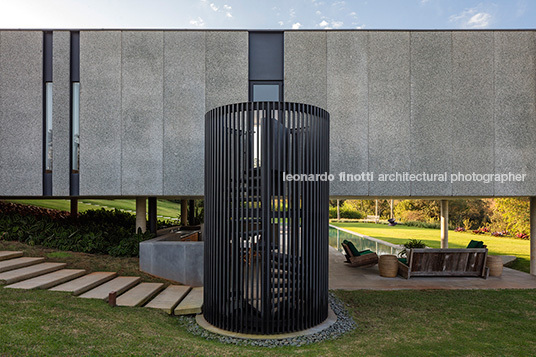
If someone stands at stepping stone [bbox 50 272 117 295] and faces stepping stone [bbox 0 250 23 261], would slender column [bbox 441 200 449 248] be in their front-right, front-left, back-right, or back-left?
back-right

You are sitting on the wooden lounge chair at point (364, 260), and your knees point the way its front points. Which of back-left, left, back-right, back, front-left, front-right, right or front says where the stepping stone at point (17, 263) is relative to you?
back-right

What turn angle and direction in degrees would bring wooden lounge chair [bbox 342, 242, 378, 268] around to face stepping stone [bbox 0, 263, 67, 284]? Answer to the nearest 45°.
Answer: approximately 135° to its right

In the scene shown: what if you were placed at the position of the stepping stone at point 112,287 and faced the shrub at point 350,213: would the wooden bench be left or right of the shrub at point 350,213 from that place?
right

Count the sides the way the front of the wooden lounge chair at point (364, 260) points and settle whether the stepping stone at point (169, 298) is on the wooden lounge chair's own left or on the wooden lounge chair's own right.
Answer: on the wooden lounge chair's own right

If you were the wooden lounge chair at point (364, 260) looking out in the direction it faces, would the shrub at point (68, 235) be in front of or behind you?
behind

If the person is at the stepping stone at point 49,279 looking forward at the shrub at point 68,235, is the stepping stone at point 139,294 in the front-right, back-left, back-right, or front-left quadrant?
back-right
